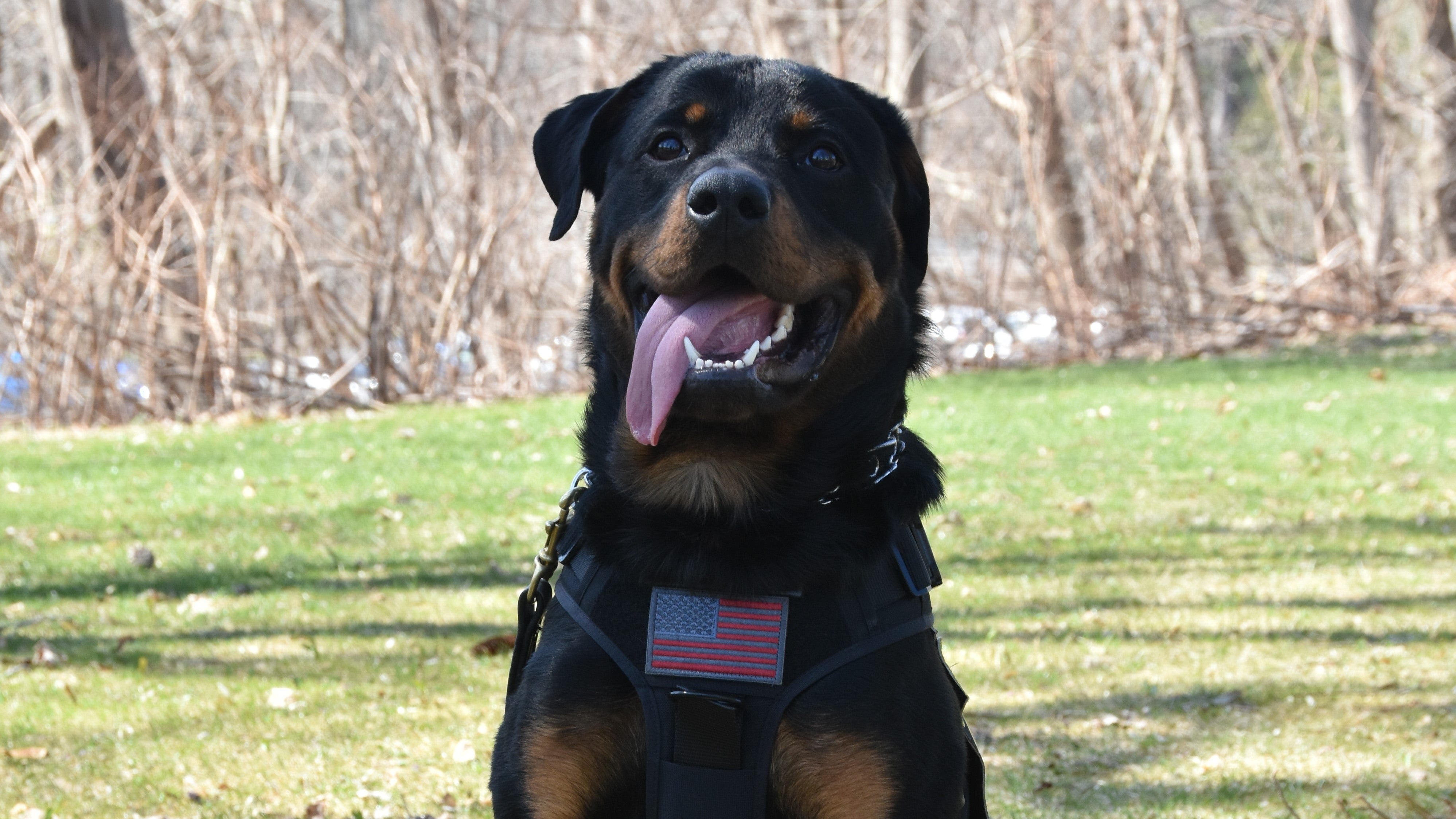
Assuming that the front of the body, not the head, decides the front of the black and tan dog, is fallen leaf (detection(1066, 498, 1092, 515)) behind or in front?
behind

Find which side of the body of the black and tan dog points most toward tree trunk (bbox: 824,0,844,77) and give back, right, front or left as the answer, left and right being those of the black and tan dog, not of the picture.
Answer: back

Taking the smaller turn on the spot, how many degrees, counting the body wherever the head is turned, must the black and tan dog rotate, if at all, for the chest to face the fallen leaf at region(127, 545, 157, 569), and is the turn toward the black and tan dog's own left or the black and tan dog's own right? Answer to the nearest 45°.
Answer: approximately 135° to the black and tan dog's own right

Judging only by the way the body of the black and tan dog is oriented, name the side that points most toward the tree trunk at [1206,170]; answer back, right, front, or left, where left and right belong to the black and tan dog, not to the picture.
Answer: back

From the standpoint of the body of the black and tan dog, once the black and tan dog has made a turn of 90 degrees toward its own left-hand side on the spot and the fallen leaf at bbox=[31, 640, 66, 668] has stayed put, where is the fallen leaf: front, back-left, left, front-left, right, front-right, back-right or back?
back-left

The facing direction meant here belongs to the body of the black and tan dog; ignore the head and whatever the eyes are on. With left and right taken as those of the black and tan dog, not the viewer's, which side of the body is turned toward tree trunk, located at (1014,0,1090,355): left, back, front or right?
back

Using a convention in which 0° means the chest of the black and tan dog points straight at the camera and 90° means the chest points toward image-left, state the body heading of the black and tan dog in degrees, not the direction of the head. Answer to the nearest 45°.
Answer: approximately 0°

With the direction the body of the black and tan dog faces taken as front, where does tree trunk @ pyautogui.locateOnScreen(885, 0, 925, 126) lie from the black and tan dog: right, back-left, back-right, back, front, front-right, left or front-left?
back

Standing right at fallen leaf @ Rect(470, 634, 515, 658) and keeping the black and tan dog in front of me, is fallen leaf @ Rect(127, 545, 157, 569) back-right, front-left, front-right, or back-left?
back-right
